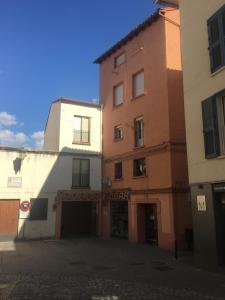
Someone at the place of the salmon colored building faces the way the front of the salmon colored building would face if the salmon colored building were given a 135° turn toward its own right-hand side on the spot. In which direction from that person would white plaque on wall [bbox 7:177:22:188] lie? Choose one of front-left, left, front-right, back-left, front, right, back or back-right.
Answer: left

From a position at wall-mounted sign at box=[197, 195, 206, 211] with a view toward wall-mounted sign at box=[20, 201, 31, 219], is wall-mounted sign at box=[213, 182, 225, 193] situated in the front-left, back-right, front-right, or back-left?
back-left

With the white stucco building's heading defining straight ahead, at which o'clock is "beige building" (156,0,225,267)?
The beige building is roughly at 11 o'clock from the white stucco building.

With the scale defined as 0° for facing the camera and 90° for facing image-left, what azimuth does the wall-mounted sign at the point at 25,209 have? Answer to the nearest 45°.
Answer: approximately 0°

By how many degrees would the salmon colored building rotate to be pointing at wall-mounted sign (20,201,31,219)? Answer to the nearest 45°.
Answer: approximately 45° to its right

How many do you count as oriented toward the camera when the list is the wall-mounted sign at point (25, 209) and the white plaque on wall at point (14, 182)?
2

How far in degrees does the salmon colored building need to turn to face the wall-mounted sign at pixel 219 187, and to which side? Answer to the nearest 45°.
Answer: approximately 45° to its left

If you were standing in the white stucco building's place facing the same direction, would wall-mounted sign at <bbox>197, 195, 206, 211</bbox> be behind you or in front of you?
in front

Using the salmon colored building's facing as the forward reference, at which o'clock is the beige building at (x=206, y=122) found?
The beige building is roughly at 10 o'clock from the salmon colored building.

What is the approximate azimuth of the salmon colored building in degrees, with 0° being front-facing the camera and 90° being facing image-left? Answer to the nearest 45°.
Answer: approximately 45°
